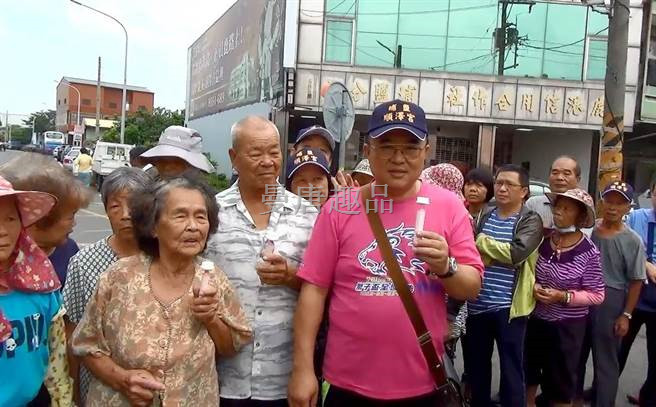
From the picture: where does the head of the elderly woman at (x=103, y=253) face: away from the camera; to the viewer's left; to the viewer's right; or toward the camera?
toward the camera

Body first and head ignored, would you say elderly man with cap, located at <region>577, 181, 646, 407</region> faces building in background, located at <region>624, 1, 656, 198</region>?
no

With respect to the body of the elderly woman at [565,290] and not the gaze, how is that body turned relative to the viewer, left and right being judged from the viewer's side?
facing the viewer and to the left of the viewer

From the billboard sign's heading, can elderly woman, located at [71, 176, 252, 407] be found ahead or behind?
ahead

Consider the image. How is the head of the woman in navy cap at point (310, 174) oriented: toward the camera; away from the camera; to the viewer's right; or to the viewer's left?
toward the camera

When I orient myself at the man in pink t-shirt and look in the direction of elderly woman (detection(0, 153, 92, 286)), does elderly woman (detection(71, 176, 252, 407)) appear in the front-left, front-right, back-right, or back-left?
front-left

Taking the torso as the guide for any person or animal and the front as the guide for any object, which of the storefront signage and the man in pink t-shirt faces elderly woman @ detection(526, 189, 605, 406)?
the storefront signage

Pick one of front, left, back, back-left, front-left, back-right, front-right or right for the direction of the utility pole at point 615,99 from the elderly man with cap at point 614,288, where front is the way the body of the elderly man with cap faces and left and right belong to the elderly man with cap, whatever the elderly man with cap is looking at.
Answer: back-right

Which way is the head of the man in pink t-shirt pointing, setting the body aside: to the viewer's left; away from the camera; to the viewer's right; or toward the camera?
toward the camera

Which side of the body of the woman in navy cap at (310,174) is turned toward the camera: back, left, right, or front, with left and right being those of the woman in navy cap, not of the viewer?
front

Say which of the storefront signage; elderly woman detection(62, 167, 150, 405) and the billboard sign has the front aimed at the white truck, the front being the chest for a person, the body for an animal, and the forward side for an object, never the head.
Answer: the billboard sign

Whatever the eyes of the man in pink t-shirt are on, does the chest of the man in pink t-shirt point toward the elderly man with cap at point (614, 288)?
no

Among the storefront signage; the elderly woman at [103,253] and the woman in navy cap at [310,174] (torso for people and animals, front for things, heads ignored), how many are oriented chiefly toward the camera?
3

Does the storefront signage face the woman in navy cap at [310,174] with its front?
yes

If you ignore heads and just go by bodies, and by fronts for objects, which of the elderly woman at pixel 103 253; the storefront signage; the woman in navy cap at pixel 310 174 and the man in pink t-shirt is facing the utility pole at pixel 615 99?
the storefront signage

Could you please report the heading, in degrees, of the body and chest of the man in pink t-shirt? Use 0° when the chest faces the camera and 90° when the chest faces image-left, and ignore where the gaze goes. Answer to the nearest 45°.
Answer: approximately 0°
